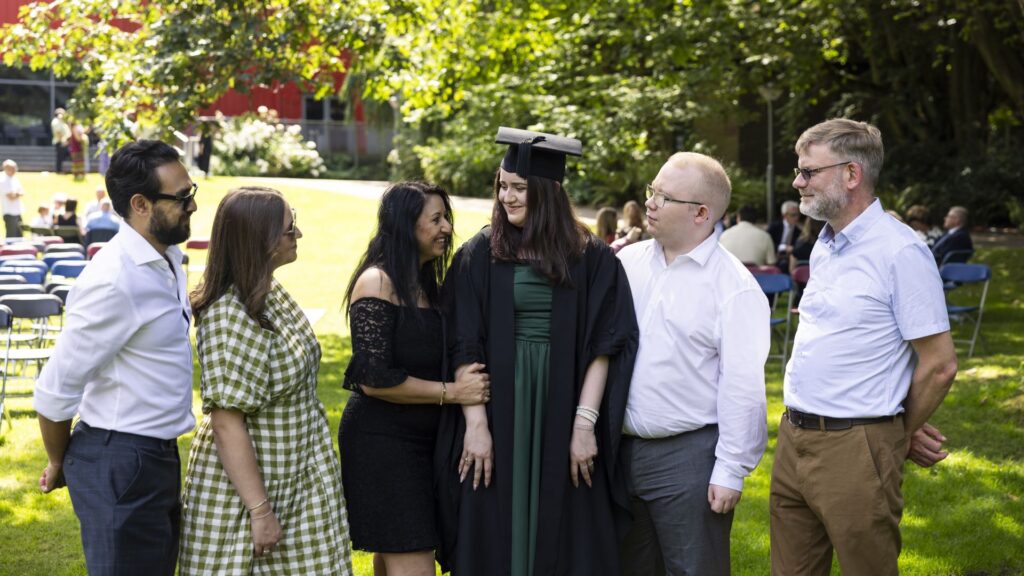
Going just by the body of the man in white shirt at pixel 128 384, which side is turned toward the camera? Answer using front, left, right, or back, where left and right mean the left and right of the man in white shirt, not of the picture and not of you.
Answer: right

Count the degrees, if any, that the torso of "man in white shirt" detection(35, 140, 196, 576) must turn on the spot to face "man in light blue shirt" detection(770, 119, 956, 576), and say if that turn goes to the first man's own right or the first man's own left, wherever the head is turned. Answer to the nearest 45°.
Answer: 0° — they already face them

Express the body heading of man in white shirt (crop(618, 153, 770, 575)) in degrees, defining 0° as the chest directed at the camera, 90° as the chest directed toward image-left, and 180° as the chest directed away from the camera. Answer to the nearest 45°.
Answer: approximately 45°

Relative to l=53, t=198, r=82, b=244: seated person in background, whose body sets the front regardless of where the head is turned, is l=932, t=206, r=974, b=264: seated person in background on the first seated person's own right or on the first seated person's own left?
on the first seated person's own right

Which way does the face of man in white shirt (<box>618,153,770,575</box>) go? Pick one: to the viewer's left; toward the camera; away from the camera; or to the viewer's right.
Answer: to the viewer's left

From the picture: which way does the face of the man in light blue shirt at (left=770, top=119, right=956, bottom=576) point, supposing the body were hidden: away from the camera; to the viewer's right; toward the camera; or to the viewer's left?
to the viewer's left

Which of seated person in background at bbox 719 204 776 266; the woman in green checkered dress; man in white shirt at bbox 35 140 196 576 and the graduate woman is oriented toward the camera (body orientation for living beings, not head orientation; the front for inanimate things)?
the graduate woman

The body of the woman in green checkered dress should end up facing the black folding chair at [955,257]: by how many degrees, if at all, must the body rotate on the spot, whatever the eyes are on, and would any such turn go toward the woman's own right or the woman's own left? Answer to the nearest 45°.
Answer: approximately 45° to the woman's own left

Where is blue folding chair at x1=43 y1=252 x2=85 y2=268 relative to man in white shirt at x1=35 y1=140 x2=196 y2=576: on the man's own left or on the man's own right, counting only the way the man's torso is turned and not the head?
on the man's own left

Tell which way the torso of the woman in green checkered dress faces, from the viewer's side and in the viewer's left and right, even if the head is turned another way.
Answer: facing to the right of the viewer
